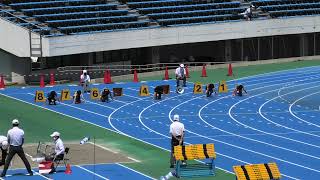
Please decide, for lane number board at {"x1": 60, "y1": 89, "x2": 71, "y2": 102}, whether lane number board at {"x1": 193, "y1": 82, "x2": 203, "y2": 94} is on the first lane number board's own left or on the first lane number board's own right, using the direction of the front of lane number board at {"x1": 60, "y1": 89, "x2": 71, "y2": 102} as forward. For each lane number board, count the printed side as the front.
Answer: on the first lane number board's own left

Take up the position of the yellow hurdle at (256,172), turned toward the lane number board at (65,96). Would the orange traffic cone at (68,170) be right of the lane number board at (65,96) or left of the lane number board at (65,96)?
left

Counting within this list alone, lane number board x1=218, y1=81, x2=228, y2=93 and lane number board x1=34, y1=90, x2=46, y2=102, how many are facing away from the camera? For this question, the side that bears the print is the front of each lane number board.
0

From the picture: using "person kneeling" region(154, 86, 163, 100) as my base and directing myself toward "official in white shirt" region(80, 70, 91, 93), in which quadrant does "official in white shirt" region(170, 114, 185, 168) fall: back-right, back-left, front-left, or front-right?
back-left

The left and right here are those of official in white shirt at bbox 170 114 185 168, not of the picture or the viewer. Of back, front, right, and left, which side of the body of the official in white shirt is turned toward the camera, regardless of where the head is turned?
back

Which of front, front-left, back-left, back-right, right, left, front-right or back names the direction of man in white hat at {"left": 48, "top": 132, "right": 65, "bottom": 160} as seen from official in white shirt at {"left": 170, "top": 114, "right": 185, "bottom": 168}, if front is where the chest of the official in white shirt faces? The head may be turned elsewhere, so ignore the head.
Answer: left

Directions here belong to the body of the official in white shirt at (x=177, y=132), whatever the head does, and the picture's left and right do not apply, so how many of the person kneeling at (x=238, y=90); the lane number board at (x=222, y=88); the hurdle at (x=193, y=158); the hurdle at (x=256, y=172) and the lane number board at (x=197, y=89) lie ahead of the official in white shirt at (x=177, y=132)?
3

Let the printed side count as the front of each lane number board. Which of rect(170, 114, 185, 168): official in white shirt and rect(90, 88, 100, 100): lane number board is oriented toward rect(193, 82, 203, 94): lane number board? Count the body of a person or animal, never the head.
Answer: the official in white shirt
